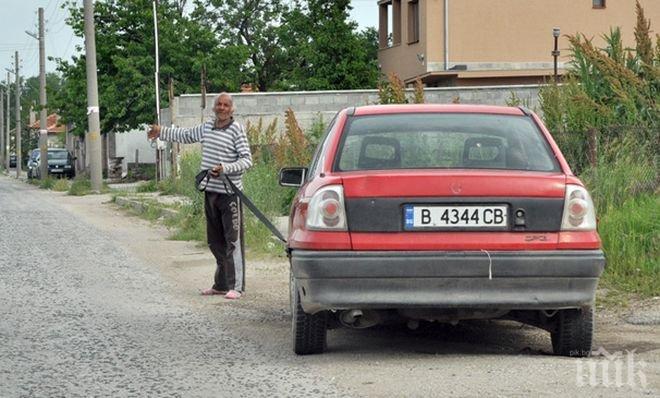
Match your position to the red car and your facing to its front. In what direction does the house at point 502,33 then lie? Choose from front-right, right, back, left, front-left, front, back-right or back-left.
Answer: front

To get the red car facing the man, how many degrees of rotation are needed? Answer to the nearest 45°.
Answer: approximately 45° to its left

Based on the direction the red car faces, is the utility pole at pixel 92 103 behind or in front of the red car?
in front

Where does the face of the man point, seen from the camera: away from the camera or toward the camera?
toward the camera

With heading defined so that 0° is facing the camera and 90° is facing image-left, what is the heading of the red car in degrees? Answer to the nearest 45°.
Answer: approximately 180°

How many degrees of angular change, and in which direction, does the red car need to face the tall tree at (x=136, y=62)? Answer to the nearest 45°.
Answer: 0° — it already faces it

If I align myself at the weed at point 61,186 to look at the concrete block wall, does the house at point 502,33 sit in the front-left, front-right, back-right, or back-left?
front-left

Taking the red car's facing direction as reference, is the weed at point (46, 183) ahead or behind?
ahead
